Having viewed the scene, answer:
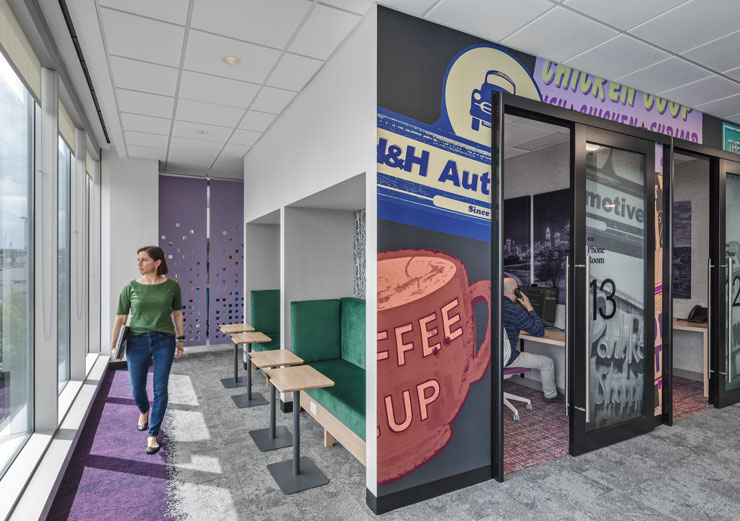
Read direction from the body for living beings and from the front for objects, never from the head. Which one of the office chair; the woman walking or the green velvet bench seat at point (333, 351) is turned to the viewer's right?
the office chair

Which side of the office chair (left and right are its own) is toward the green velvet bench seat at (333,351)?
back

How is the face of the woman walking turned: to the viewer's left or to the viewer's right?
to the viewer's left

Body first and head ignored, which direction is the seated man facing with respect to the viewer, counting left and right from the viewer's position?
facing to the right of the viewer

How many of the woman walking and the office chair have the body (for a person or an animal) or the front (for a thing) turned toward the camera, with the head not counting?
1

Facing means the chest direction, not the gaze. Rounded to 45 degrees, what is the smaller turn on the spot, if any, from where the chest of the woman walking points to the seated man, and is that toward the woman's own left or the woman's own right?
approximately 90° to the woman's own left

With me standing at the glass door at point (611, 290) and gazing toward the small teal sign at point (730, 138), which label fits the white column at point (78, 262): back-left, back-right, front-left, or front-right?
back-left

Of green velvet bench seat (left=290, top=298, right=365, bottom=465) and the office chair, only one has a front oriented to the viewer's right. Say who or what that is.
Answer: the office chair

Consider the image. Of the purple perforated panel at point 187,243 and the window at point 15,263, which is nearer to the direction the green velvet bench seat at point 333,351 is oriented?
the window

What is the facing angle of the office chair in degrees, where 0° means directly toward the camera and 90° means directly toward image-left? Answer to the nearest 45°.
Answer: approximately 270°

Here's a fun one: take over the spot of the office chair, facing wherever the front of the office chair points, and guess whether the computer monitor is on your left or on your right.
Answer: on your left
